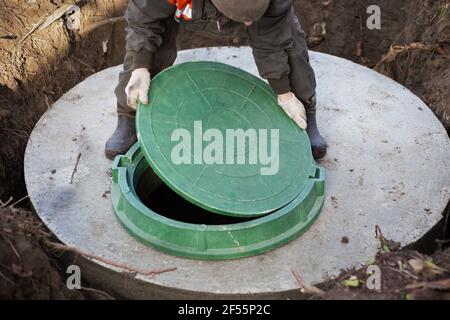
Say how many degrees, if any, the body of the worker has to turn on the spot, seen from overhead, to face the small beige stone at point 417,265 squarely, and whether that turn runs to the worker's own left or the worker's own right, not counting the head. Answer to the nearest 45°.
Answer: approximately 45° to the worker's own left

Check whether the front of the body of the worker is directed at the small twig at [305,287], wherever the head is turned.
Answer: yes

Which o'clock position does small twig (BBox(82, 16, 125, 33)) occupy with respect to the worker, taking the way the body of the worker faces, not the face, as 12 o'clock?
The small twig is roughly at 5 o'clock from the worker.

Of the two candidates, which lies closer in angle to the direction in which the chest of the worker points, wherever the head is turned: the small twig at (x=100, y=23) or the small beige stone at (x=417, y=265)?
the small beige stone

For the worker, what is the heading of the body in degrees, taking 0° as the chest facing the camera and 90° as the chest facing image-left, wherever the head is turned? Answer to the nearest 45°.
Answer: approximately 0°

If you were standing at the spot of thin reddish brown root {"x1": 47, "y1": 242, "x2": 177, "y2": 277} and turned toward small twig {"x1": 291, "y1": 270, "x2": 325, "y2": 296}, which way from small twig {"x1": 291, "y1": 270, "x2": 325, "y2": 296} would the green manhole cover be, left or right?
left
